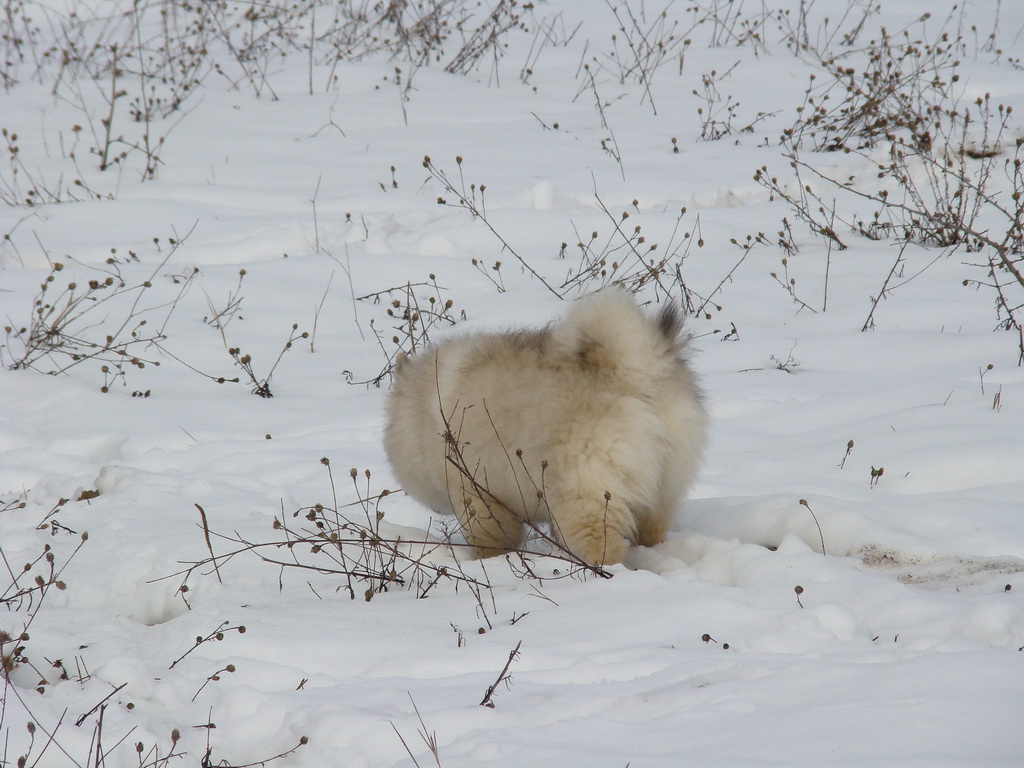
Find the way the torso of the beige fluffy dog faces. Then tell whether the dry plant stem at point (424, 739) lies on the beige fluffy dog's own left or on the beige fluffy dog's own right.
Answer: on the beige fluffy dog's own left

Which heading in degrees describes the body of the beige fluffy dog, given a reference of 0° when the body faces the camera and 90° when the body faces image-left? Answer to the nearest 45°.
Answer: approximately 135°

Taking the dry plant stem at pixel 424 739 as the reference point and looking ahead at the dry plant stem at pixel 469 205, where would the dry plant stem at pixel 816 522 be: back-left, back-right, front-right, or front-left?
front-right

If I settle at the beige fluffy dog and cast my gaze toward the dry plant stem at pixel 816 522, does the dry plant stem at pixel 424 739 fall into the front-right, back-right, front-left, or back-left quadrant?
back-right

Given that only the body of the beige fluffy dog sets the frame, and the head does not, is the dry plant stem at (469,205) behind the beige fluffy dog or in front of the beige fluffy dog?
in front
